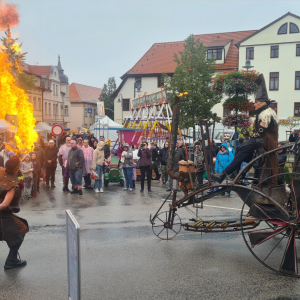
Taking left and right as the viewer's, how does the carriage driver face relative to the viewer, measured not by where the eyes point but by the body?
facing to the left of the viewer

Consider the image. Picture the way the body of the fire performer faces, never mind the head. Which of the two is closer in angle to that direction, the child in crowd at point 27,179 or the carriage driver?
the carriage driver

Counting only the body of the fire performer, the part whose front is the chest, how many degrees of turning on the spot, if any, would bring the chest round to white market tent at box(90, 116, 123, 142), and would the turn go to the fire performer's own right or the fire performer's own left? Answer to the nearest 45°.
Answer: approximately 90° to the fire performer's own left

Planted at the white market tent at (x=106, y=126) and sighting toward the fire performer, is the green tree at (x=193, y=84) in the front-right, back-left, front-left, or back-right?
front-left

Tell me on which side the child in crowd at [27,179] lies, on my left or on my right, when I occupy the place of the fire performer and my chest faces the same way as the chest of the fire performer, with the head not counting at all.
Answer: on my left

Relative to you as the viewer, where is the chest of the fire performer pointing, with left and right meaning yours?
facing to the right of the viewer

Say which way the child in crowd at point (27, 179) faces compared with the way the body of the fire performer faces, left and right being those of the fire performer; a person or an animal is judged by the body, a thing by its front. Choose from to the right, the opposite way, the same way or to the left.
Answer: to the right

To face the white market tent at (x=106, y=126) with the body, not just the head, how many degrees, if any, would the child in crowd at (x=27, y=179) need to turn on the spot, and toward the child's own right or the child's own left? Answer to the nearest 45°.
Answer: approximately 180°

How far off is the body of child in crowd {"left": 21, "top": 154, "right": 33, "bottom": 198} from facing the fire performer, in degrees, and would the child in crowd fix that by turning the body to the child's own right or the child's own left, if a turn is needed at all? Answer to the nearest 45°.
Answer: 0° — they already face them
